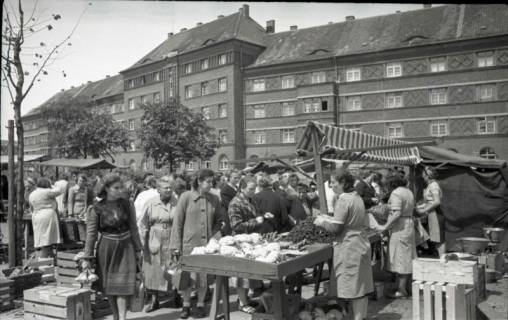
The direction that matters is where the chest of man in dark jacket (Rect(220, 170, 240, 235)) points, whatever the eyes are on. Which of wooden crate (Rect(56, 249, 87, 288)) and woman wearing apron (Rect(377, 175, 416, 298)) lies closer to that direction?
the woman wearing apron

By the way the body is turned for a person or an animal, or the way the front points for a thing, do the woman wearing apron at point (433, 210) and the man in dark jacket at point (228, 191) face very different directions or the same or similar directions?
very different directions

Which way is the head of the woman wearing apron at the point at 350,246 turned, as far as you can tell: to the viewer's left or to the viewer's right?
to the viewer's left

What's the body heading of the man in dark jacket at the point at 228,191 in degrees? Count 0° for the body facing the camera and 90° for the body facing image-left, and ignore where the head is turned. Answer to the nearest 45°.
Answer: approximately 315°

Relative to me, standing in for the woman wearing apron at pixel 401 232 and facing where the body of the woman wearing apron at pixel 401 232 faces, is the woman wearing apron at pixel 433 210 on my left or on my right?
on my right

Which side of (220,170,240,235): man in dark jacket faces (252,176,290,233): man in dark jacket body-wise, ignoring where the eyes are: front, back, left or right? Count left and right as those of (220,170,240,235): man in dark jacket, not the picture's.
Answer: front

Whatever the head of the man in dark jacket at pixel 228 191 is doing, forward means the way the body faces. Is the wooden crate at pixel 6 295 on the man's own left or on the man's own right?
on the man's own right

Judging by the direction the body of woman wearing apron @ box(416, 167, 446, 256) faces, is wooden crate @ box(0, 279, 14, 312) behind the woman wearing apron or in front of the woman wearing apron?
in front

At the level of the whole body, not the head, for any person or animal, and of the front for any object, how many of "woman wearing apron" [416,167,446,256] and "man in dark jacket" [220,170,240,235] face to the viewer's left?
1

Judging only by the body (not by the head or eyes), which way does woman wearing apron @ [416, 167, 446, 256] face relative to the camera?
to the viewer's left

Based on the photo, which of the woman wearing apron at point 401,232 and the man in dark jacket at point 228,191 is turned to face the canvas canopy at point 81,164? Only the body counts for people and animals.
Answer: the woman wearing apron

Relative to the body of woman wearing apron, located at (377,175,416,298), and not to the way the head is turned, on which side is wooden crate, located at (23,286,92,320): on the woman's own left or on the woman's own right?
on the woman's own left

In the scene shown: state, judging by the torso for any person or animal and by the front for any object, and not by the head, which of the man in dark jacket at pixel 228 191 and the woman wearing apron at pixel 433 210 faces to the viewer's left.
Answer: the woman wearing apron
